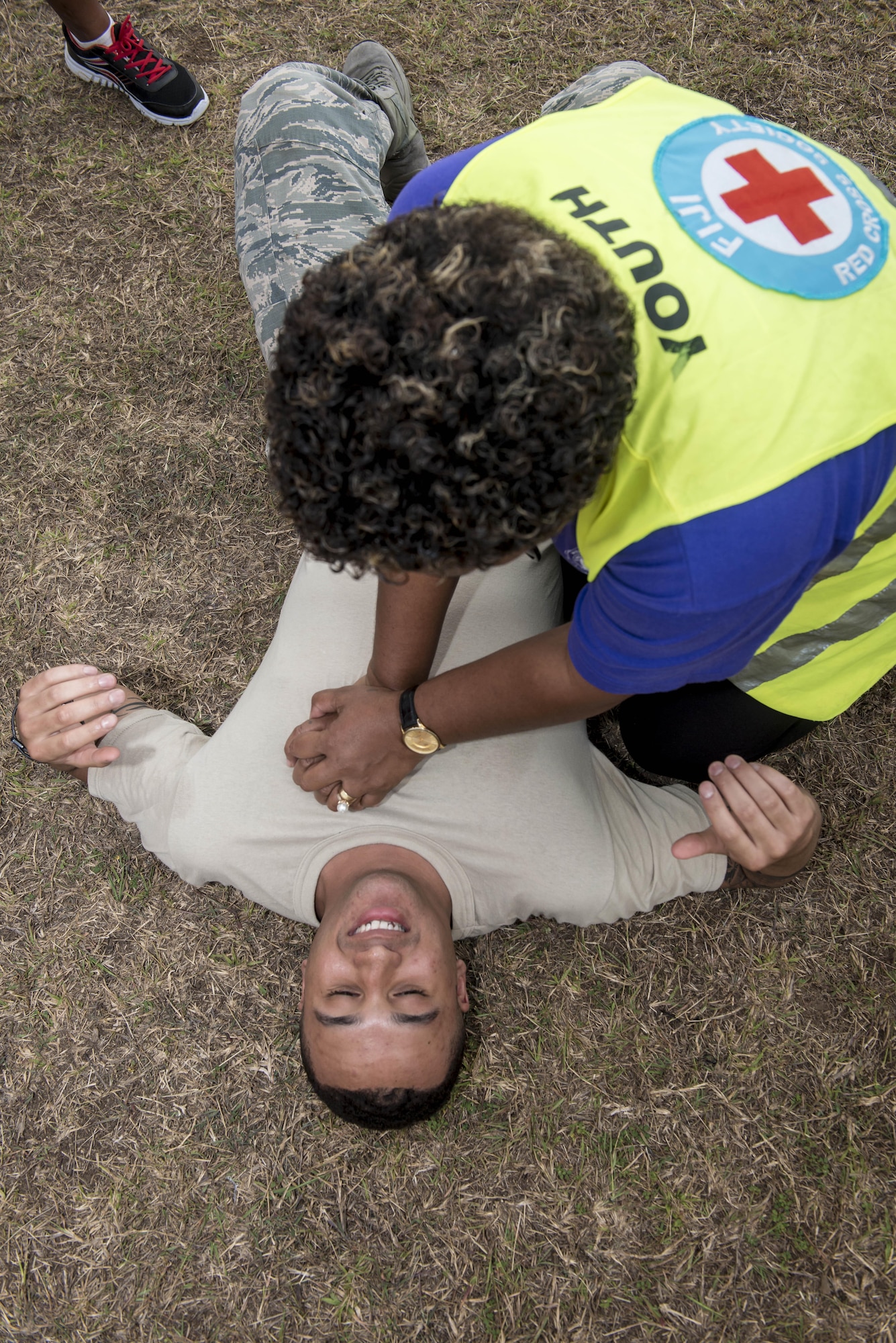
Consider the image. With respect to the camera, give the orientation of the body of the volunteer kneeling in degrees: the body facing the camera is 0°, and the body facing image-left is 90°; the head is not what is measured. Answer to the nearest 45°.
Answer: approximately 45°
